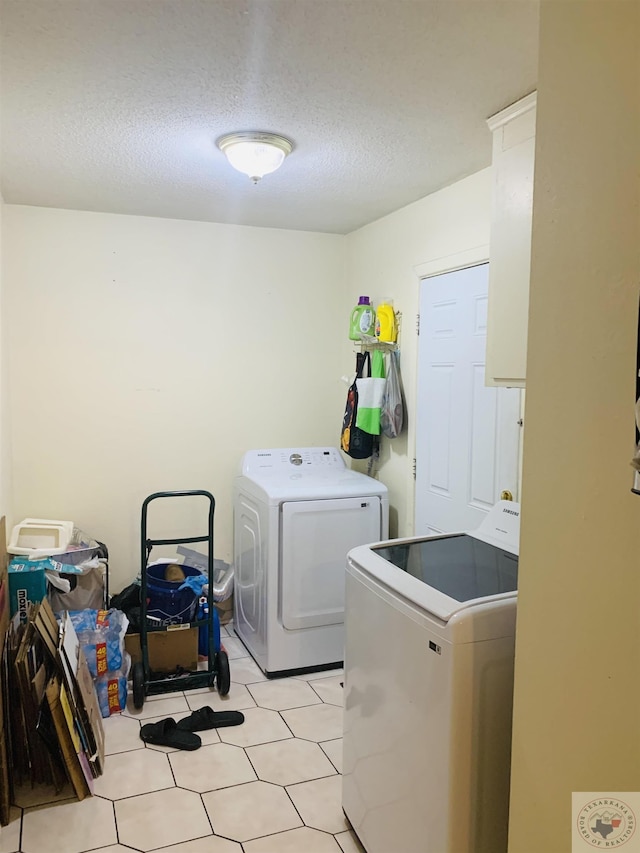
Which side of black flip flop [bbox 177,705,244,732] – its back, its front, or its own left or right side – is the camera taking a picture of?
left

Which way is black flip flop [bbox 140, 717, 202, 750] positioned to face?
to the viewer's left

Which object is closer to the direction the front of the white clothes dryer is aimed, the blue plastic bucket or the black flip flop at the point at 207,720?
the black flip flop

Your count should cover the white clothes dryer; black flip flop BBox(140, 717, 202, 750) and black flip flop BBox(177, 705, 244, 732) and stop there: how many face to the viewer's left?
2

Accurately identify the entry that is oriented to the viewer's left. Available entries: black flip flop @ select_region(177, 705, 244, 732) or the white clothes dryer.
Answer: the black flip flop

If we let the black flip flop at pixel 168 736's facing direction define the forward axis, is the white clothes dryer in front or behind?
behind

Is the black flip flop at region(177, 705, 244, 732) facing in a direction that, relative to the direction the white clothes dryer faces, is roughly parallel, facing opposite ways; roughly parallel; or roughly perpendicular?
roughly perpendicular
